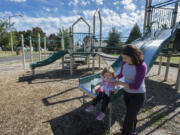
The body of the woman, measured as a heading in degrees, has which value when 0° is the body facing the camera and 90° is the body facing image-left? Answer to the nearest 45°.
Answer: approximately 45°

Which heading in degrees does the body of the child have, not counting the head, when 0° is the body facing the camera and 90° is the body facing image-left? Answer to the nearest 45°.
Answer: approximately 45°

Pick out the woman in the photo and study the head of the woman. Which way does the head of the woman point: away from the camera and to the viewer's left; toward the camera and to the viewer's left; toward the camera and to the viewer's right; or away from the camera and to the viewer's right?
toward the camera and to the viewer's left

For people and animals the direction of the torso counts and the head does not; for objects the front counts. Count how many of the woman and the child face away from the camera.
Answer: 0
